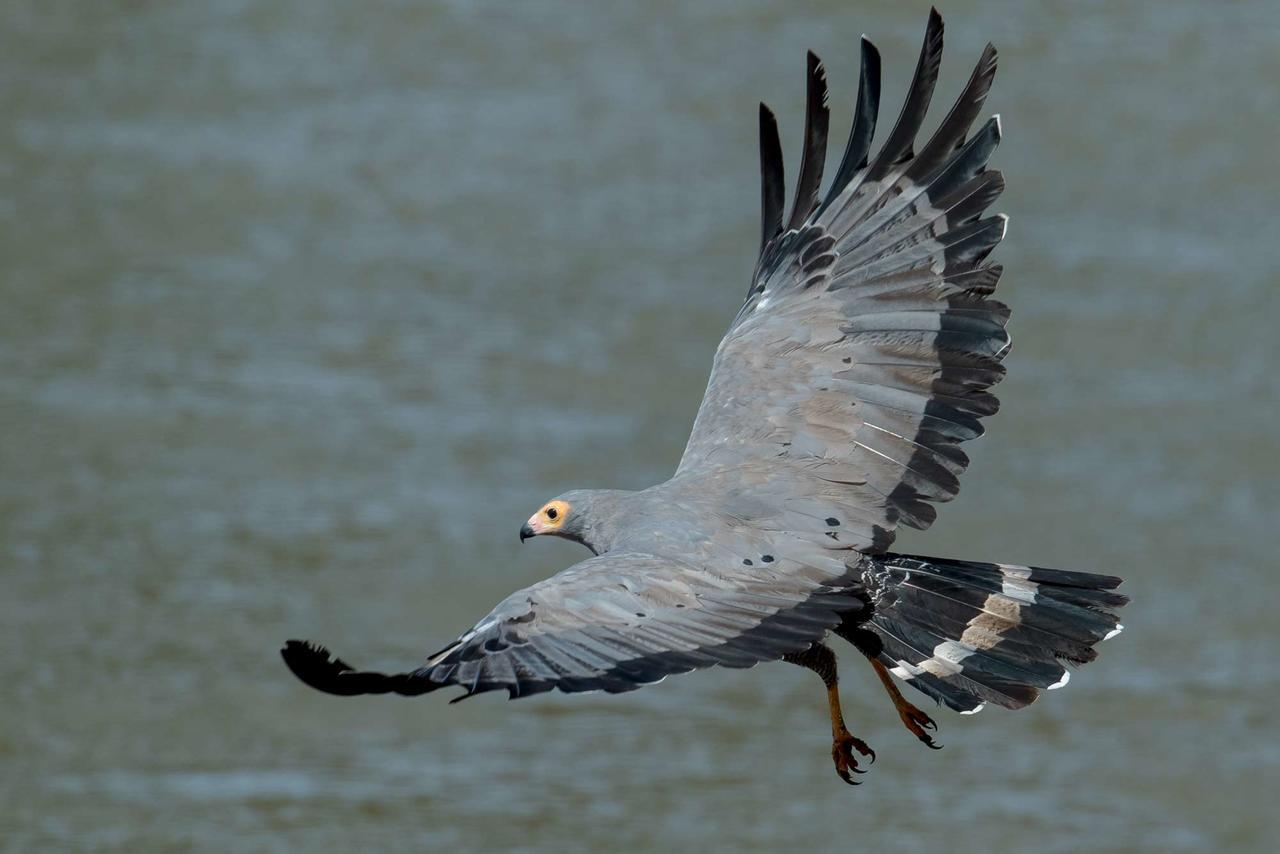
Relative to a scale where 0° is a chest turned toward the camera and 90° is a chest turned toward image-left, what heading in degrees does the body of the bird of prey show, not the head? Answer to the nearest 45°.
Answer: approximately 90°
